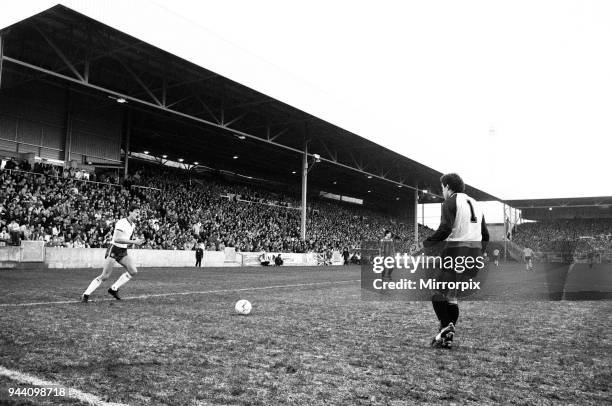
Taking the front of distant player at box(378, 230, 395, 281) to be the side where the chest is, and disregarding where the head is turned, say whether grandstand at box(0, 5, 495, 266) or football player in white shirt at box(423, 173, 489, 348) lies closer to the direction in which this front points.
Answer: the football player in white shirt

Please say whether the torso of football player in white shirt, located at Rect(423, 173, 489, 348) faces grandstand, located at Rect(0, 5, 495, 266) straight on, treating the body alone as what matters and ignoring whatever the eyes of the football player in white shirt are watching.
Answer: yes

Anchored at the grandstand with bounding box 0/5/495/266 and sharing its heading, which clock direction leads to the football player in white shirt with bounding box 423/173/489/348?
The football player in white shirt is roughly at 1 o'clock from the grandstand.

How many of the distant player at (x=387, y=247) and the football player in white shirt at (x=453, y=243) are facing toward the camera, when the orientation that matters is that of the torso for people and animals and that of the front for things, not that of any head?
1

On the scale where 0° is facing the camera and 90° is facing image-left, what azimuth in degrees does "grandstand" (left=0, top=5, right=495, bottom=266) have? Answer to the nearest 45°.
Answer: approximately 315°

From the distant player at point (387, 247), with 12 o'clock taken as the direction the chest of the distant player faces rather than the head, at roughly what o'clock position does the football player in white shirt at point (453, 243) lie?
The football player in white shirt is roughly at 12 o'clock from the distant player.

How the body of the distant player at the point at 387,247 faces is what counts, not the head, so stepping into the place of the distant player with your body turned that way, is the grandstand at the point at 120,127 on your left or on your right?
on your right

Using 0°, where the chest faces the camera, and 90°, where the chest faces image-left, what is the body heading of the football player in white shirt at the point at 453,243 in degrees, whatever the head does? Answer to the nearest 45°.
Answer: approximately 135°

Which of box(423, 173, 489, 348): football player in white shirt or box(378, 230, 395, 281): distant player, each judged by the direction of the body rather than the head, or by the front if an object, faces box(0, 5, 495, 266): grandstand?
the football player in white shirt

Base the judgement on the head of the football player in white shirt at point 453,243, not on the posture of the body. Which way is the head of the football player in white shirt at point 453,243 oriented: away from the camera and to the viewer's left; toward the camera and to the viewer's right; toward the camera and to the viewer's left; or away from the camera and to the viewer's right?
away from the camera and to the viewer's left
